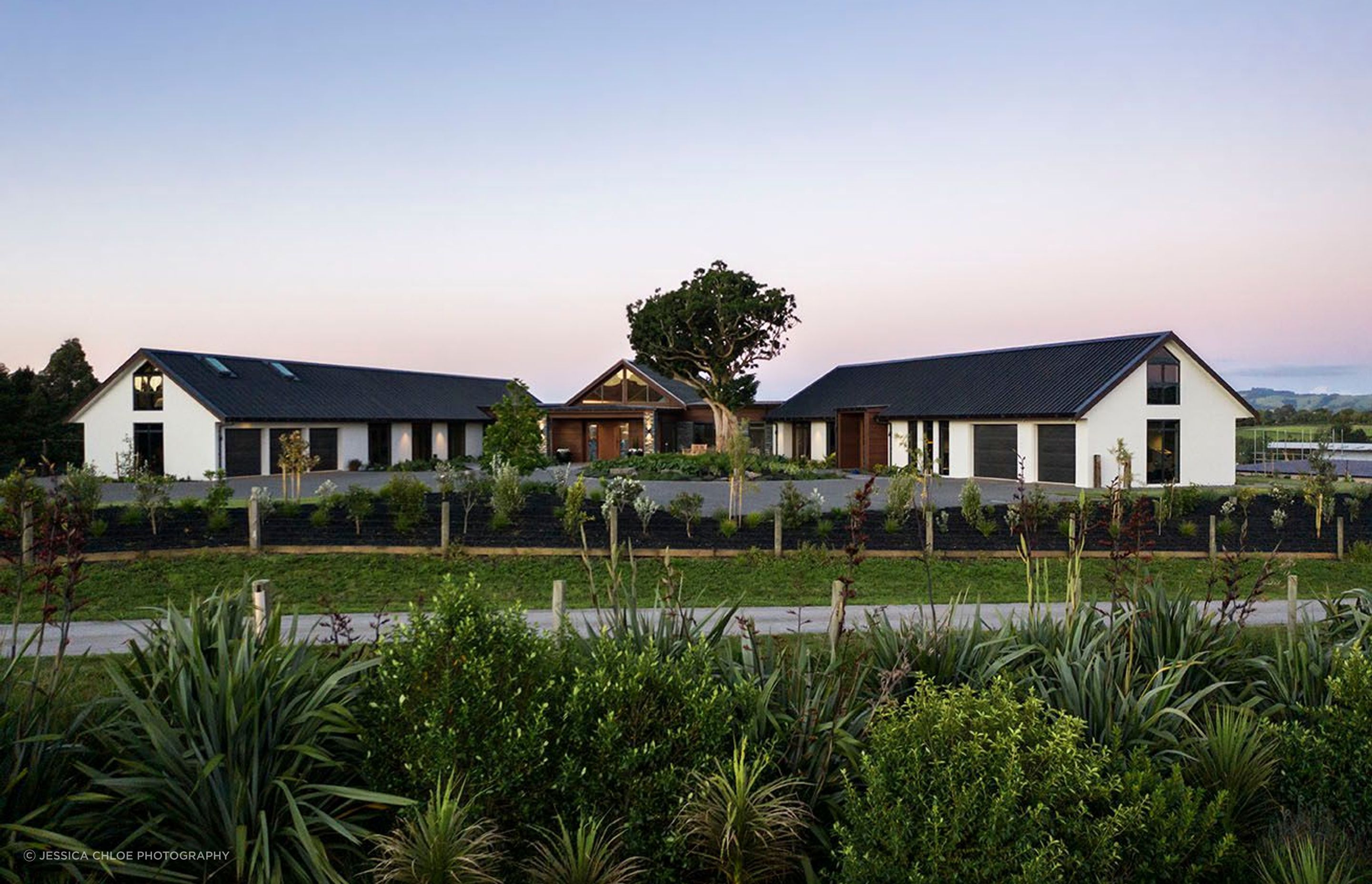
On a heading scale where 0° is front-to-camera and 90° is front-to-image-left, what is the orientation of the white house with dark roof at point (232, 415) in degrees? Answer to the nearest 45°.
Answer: approximately 315°

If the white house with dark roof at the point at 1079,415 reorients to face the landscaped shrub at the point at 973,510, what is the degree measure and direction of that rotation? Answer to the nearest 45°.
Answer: approximately 45° to its left
